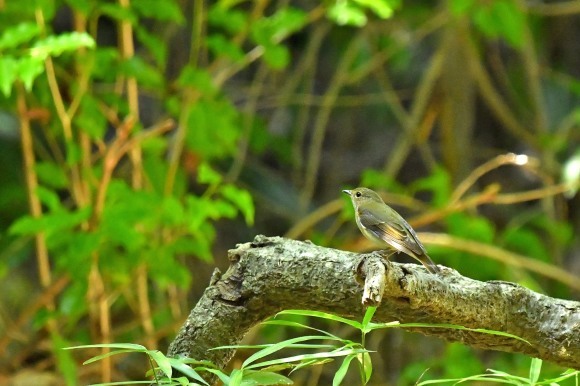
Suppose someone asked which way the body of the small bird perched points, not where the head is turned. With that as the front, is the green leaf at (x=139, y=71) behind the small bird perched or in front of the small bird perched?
in front

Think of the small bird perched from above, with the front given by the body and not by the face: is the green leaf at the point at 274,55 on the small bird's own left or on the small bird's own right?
on the small bird's own right

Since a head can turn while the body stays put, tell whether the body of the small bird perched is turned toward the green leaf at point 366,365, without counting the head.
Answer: no

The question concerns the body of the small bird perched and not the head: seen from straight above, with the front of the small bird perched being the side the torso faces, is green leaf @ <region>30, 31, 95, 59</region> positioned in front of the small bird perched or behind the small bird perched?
in front

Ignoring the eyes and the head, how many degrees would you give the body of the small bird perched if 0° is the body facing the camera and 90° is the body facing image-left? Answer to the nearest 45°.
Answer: approximately 90°

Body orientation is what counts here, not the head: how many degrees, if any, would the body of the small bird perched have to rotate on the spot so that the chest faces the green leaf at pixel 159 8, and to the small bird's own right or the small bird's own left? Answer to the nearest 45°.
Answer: approximately 45° to the small bird's own right

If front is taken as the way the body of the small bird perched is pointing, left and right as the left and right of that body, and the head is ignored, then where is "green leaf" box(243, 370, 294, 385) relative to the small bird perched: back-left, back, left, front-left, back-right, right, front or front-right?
left

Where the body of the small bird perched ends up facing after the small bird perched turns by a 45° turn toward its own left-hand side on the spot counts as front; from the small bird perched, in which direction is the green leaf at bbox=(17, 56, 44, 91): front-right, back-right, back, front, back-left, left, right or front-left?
front-right

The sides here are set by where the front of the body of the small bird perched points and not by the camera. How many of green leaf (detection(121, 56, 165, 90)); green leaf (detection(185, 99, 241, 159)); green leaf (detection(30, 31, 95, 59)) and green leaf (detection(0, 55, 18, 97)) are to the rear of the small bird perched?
0

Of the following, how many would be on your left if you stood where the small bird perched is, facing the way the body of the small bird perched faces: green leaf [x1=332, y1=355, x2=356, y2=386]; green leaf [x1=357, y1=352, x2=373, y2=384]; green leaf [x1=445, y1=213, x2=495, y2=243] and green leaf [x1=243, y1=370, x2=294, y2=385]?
3

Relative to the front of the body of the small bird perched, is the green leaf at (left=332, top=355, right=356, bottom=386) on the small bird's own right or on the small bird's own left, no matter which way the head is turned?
on the small bird's own left

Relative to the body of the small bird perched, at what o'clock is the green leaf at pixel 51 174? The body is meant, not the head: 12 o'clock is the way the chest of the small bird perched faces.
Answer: The green leaf is roughly at 1 o'clock from the small bird perched.

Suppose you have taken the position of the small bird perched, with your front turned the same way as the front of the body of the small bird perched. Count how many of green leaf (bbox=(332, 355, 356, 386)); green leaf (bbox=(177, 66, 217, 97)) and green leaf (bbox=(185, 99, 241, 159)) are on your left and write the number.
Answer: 1

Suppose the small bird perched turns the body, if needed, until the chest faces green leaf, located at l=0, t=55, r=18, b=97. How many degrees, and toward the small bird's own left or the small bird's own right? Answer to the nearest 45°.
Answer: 0° — it already faces it
